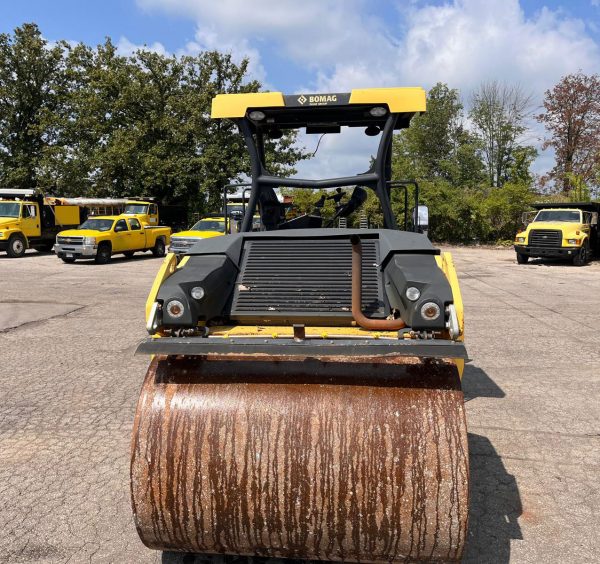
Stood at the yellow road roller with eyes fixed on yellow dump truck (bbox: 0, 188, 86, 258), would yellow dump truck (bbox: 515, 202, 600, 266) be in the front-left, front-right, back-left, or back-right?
front-right

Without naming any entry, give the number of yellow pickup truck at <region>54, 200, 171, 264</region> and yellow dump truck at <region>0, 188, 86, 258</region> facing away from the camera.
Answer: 0

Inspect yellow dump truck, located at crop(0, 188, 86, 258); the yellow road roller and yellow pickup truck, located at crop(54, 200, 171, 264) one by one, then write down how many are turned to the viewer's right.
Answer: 0

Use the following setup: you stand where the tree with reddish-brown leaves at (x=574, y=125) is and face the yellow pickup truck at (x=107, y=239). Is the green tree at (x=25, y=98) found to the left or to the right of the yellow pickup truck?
right

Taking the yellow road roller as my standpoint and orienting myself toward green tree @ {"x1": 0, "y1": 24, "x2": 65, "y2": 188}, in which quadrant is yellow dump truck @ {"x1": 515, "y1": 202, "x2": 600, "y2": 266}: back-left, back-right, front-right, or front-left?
front-right

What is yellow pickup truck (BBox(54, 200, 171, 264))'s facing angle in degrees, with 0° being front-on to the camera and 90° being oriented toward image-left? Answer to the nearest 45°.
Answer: approximately 45°

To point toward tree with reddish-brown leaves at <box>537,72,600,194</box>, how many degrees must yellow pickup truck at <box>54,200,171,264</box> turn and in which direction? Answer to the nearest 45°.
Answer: approximately 135° to its left

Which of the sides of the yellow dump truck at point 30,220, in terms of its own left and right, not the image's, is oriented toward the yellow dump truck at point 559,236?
left

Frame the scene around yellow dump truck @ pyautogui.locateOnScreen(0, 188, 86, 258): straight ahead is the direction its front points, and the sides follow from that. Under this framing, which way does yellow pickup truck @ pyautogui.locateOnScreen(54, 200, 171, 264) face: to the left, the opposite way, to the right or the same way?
the same way

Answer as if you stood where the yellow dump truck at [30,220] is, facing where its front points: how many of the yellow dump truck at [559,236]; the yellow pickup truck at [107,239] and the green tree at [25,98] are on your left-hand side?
2
